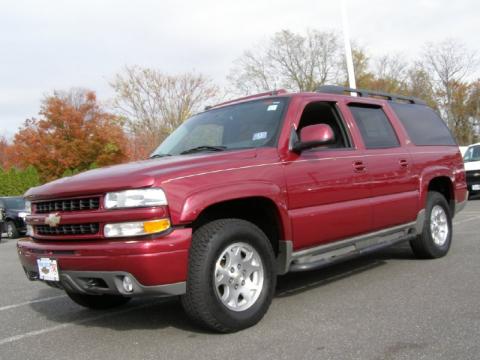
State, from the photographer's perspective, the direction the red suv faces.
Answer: facing the viewer and to the left of the viewer

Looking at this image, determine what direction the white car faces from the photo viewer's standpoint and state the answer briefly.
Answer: facing the viewer

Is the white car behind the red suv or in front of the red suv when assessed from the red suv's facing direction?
behind

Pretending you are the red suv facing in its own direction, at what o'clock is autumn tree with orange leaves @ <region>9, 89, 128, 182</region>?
The autumn tree with orange leaves is roughly at 4 o'clock from the red suv.

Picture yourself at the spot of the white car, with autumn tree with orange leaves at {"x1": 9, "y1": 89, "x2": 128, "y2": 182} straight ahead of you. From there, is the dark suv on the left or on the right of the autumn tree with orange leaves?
left

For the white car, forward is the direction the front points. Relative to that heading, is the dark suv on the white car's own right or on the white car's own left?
on the white car's own right

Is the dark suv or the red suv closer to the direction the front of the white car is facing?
the red suv

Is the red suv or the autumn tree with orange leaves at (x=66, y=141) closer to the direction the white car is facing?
the red suv

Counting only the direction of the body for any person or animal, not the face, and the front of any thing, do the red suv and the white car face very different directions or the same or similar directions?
same or similar directions

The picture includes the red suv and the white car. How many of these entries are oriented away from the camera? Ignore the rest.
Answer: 0

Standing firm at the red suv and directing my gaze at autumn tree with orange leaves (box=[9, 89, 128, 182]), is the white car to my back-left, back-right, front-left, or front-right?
front-right

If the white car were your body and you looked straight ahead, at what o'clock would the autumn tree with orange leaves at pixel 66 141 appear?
The autumn tree with orange leaves is roughly at 4 o'clock from the white car.
